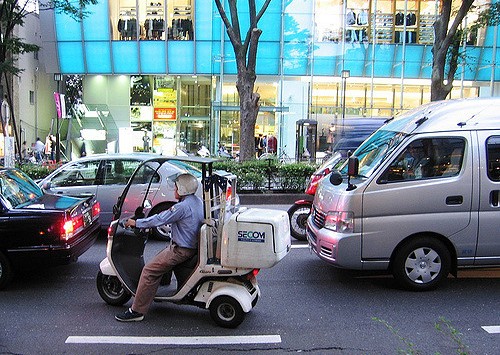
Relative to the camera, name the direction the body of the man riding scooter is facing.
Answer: to the viewer's left

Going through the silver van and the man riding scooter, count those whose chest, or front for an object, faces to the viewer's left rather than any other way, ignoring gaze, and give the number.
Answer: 2

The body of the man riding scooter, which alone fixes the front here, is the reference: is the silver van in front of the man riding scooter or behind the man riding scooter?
behind

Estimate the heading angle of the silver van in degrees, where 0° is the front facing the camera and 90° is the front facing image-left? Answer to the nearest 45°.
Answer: approximately 90°

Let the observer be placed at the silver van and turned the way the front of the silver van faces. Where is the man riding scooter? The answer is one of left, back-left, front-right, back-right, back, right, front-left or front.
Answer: front-left

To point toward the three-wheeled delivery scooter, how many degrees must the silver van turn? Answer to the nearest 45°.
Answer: approximately 45° to its left
